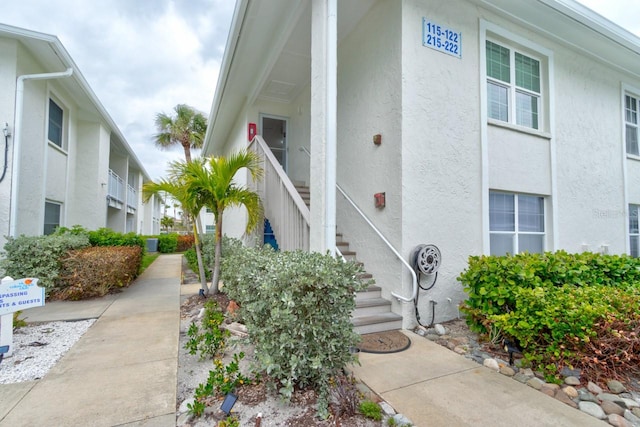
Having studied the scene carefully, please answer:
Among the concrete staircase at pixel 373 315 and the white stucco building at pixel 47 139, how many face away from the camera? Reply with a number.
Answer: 0

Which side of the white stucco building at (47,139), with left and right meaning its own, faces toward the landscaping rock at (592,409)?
front

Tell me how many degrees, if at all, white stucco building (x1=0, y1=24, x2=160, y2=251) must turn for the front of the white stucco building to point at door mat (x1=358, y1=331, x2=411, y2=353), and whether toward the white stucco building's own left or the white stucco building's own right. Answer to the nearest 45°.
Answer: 0° — it already faces it

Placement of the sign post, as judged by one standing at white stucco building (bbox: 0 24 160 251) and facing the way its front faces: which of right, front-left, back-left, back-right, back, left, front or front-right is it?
front-right

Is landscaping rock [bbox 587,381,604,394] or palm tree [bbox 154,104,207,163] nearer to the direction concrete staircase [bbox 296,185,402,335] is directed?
the landscaping rock

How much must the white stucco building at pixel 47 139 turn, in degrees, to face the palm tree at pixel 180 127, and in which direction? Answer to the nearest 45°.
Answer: approximately 90° to its left

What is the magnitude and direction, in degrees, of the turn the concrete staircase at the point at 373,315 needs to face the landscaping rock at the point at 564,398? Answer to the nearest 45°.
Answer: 0° — it already faces it

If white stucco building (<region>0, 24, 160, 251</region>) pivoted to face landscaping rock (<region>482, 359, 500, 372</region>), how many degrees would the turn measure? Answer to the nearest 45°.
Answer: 0° — it already faces it

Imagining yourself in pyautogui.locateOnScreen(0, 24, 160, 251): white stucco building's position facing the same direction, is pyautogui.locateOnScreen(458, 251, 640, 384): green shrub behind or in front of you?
in front

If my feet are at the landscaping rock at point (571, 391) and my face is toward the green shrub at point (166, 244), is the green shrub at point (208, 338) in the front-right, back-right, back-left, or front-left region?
front-left

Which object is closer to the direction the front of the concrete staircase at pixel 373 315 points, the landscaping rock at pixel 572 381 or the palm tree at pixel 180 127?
the landscaping rock

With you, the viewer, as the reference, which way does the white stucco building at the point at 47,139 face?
facing the viewer and to the right of the viewer
